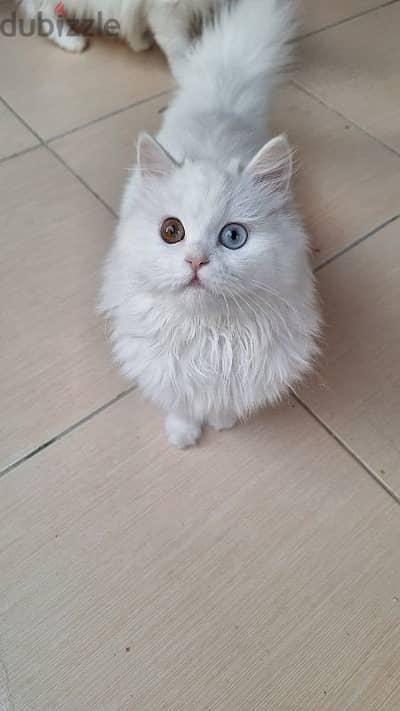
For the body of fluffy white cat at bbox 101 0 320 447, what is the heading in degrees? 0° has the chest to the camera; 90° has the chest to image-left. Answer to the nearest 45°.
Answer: approximately 0°
